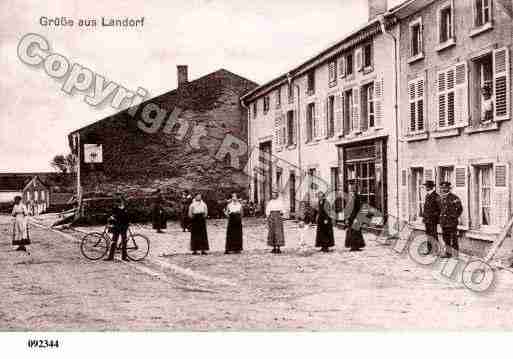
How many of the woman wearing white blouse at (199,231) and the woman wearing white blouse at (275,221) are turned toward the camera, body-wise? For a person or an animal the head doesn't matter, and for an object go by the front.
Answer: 2

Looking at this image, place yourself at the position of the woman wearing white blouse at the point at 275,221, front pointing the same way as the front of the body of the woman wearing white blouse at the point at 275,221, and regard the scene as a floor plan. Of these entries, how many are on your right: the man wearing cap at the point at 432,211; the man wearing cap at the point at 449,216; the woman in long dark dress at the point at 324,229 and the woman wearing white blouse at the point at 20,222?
1

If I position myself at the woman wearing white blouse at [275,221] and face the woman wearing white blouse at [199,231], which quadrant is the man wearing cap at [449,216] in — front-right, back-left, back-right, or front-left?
back-left

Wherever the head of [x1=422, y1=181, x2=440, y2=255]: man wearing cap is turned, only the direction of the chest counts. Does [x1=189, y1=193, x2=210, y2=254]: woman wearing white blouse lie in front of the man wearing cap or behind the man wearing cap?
in front

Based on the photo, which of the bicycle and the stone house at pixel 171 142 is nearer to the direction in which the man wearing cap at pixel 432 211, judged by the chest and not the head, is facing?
the bicycle

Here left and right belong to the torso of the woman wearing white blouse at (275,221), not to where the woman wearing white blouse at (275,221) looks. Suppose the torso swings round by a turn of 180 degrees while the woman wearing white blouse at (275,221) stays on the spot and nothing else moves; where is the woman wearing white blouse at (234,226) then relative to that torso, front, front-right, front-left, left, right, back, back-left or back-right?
left

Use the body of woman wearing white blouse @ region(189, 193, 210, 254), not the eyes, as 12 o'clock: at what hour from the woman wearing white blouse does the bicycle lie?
The bicycle is roughly at 3 o'clock from the woman wearing white blouse.

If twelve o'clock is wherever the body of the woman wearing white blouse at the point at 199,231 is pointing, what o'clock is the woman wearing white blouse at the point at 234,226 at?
the woman wearing white blouse at the point at 234,226 is roughly at 9 o'clock from the woman wearing white blouse at the point at 199,231.

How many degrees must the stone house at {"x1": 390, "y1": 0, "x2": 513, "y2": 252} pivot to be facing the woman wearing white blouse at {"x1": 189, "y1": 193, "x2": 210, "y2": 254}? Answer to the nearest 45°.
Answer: approximately 45° to its right

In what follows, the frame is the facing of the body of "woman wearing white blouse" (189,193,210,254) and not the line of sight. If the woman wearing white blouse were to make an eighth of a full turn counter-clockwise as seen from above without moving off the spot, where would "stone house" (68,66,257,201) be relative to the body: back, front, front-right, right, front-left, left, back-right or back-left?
back-left

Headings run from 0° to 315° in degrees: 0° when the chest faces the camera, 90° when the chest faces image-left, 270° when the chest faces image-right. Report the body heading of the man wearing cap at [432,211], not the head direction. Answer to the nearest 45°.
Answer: approximately 45°

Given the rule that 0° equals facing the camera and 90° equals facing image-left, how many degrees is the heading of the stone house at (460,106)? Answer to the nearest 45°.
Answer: approximately 45°

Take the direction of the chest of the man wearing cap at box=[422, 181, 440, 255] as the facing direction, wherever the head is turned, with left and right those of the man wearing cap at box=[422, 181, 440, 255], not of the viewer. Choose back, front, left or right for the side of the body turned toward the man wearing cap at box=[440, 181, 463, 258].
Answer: left

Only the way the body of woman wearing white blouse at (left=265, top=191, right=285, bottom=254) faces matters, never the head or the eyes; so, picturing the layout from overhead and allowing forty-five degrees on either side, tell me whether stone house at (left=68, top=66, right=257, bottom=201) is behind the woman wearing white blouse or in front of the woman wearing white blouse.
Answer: behind
